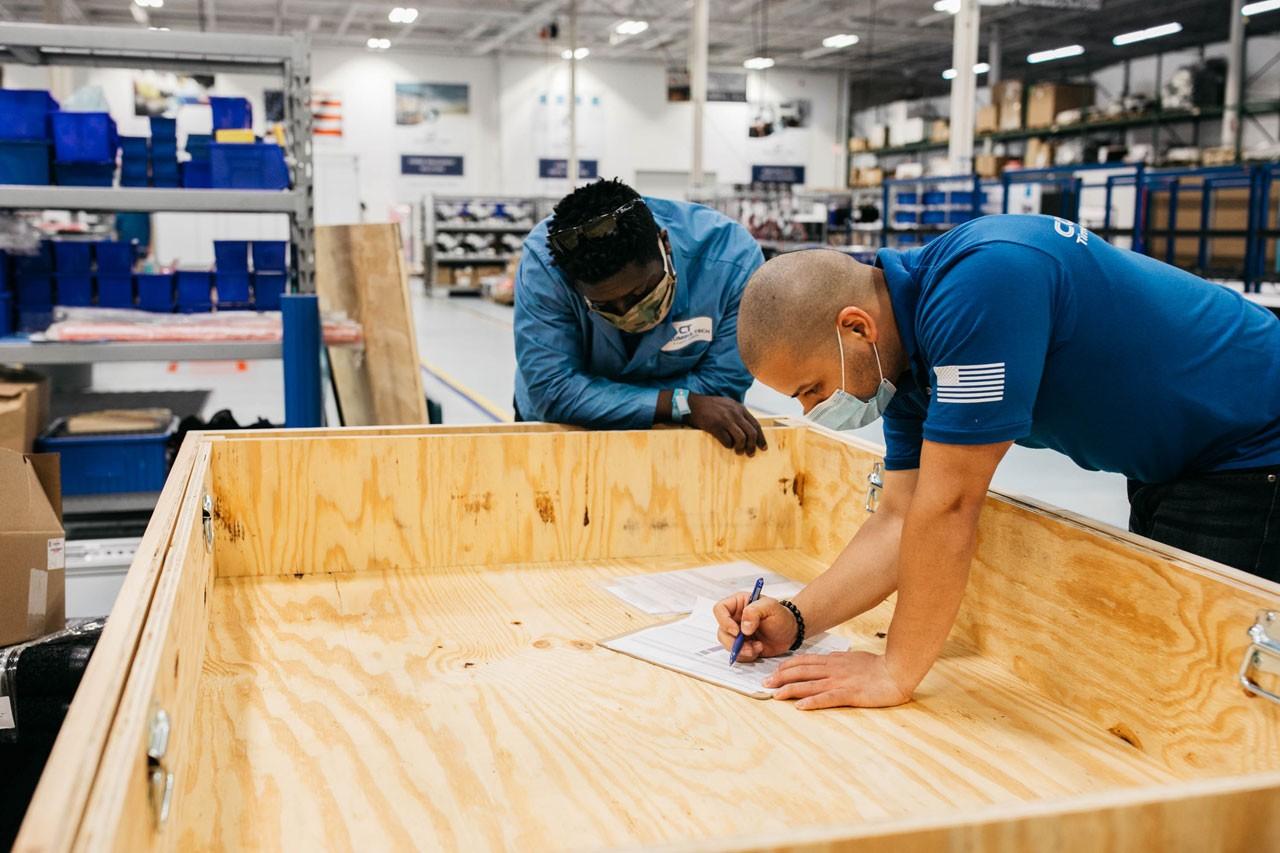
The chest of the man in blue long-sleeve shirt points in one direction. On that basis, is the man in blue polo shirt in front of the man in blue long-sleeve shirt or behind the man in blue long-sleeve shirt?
in front

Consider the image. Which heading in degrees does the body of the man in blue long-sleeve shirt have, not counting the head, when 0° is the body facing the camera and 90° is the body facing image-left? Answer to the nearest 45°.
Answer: approximately 0°

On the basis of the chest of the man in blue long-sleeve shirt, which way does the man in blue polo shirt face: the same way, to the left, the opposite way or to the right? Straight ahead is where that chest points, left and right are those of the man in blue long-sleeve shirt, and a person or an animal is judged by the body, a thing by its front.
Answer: to the right

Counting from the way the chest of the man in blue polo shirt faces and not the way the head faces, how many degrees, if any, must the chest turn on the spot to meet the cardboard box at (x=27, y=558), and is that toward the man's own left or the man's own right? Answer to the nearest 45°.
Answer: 0° — they already face it

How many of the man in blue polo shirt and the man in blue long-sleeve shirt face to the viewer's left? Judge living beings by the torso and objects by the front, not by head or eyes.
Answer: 1

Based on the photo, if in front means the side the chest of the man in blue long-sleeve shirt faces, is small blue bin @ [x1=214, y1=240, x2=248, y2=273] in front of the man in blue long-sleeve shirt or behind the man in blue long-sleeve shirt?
behind

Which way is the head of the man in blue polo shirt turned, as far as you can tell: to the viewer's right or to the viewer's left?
to the viewer's left

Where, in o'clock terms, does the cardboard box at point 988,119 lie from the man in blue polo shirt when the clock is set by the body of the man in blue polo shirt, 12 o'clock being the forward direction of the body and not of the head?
The cardboard box is roughly at 3 o'clock from the man in blue polo shirt.

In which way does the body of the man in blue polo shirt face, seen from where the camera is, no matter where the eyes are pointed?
to the viewer's left
